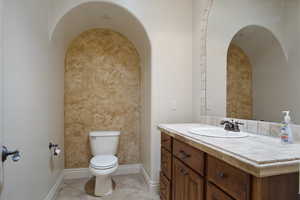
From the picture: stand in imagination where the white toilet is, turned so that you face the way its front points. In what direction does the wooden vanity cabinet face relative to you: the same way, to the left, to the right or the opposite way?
to the right

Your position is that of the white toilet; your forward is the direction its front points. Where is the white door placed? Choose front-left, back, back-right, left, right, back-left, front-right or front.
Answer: front-right

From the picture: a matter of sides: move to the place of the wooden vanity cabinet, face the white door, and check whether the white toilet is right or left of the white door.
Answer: right

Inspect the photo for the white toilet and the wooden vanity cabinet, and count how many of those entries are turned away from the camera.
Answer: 0

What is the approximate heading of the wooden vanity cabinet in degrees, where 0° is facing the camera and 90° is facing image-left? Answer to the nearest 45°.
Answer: approximately 45°

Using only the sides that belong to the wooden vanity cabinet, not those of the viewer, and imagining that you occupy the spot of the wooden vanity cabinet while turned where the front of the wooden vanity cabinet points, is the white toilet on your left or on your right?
on your right

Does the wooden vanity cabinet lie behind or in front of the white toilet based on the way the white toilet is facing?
in front

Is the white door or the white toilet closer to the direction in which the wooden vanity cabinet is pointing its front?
the white door

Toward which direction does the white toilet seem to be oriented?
toward the camera

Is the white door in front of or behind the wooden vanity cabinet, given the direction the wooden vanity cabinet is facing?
in front
